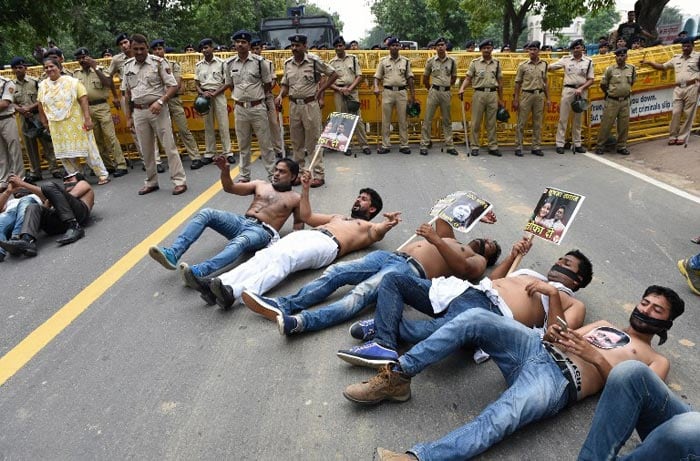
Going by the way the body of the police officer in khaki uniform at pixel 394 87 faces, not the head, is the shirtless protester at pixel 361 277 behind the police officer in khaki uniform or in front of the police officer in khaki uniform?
in front

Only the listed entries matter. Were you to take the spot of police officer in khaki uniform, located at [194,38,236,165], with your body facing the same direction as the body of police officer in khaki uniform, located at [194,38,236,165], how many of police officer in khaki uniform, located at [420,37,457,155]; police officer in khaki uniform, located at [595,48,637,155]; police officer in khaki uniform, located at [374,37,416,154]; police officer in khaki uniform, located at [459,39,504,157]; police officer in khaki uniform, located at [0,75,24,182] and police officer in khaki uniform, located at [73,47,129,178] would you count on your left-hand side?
4

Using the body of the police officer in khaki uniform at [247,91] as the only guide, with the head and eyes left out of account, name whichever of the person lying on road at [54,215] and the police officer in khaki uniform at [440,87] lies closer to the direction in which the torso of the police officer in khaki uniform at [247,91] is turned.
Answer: the person lying on road

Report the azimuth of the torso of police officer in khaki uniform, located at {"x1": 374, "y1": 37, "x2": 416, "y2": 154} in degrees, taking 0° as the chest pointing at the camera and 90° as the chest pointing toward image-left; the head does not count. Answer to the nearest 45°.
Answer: approximately 0°

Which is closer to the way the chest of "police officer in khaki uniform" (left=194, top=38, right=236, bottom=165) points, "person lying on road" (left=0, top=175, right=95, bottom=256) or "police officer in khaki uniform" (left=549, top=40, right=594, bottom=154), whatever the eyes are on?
the person lying on road

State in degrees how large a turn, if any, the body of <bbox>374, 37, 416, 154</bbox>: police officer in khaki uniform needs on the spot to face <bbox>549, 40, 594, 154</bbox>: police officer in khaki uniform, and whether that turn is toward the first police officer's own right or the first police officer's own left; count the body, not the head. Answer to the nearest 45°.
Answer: approximately 90° to the first police officer's own left

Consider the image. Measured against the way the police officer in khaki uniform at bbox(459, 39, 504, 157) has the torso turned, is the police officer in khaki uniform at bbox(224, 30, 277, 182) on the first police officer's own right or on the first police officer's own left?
on the first police officer's own right

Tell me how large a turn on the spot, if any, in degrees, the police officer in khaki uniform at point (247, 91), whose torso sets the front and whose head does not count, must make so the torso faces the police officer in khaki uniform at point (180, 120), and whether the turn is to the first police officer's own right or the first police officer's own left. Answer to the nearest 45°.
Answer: approximately 135° to the first police officer's own right

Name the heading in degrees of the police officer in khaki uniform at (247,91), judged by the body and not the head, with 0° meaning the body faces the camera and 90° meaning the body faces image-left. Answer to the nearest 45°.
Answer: approximately 0°

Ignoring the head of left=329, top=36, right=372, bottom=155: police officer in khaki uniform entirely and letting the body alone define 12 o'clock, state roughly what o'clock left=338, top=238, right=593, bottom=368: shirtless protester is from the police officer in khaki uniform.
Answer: The shirtless protester is roughly at 12 o'clock from the police officer in khaki uniform.
